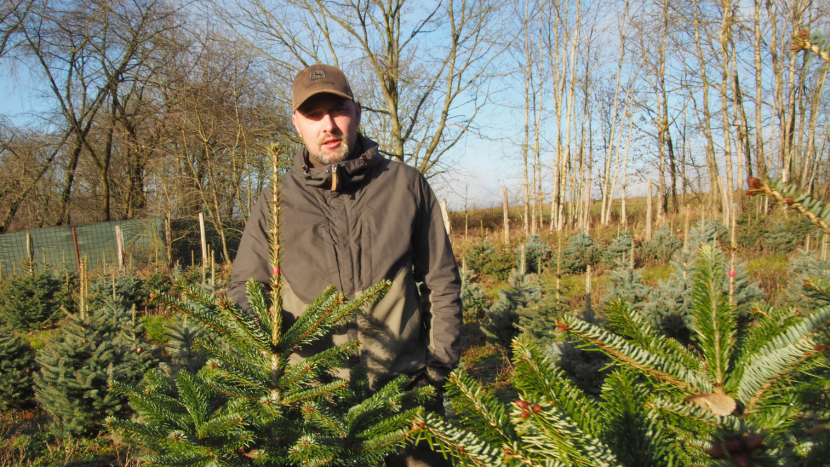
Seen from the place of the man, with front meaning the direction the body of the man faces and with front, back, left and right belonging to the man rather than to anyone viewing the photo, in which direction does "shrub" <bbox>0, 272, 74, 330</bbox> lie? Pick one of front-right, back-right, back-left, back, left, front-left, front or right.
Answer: back-right

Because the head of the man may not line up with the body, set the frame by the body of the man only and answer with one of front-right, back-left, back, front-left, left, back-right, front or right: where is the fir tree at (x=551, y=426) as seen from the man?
front

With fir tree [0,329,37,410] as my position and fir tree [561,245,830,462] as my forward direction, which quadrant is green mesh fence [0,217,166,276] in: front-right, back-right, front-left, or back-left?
back-left

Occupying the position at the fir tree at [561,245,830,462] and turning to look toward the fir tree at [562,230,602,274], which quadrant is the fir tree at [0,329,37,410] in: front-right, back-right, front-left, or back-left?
front-left

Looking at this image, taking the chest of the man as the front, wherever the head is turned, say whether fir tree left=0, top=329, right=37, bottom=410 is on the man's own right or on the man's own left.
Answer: on the man's own right

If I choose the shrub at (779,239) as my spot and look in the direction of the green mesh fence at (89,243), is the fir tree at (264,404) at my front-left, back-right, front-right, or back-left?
front-left

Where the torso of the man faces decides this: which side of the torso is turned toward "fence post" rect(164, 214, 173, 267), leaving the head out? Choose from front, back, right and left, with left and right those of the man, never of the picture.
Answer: back

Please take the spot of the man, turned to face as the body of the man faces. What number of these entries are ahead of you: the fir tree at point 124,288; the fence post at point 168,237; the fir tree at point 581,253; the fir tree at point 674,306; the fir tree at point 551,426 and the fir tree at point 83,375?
1

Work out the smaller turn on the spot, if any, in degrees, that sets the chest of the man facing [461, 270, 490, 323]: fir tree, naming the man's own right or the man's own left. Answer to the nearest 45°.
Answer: approximately 180°

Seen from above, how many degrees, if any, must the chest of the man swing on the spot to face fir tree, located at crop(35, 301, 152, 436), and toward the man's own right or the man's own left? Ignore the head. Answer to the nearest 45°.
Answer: approximately 135° to the man's own right

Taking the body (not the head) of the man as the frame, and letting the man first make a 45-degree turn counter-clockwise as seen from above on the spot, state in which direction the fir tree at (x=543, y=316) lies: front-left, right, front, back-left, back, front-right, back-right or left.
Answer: left

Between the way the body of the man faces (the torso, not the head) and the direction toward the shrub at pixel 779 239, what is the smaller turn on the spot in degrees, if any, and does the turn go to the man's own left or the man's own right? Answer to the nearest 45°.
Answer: approximately 135° to the man's own left

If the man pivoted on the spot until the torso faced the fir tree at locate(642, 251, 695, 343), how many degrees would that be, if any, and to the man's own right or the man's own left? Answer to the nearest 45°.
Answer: approximately 135° to the man's own left

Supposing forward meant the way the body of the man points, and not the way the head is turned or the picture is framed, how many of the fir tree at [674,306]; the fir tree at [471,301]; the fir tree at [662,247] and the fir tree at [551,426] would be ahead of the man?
1

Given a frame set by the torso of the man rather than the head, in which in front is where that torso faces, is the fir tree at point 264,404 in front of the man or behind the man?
in front

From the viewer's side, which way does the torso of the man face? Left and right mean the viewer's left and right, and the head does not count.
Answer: facing the viewer

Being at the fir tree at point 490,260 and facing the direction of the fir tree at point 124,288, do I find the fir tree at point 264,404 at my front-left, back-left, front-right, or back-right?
front-left
